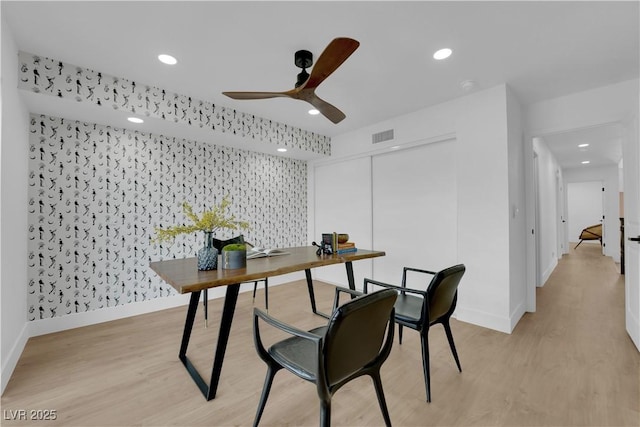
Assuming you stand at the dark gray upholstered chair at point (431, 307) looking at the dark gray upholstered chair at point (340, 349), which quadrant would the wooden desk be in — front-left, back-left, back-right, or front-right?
front-right

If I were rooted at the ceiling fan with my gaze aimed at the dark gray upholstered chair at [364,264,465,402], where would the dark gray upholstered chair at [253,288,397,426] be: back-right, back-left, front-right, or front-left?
front-right

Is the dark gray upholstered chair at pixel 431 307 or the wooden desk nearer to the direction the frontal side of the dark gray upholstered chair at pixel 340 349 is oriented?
the wooden desk

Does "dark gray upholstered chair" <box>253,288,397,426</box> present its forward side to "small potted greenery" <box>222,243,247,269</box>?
yes

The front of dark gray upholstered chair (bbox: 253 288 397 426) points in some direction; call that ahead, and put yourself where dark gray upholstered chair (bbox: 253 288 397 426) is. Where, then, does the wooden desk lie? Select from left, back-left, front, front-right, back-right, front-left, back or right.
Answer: front

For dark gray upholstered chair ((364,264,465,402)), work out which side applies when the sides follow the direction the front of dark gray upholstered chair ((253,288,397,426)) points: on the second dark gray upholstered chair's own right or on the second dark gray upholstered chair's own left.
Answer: on the second dark gray upholstered chair's own right

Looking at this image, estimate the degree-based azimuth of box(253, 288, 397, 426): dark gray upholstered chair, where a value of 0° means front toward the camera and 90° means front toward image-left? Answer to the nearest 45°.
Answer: approximately 135°
